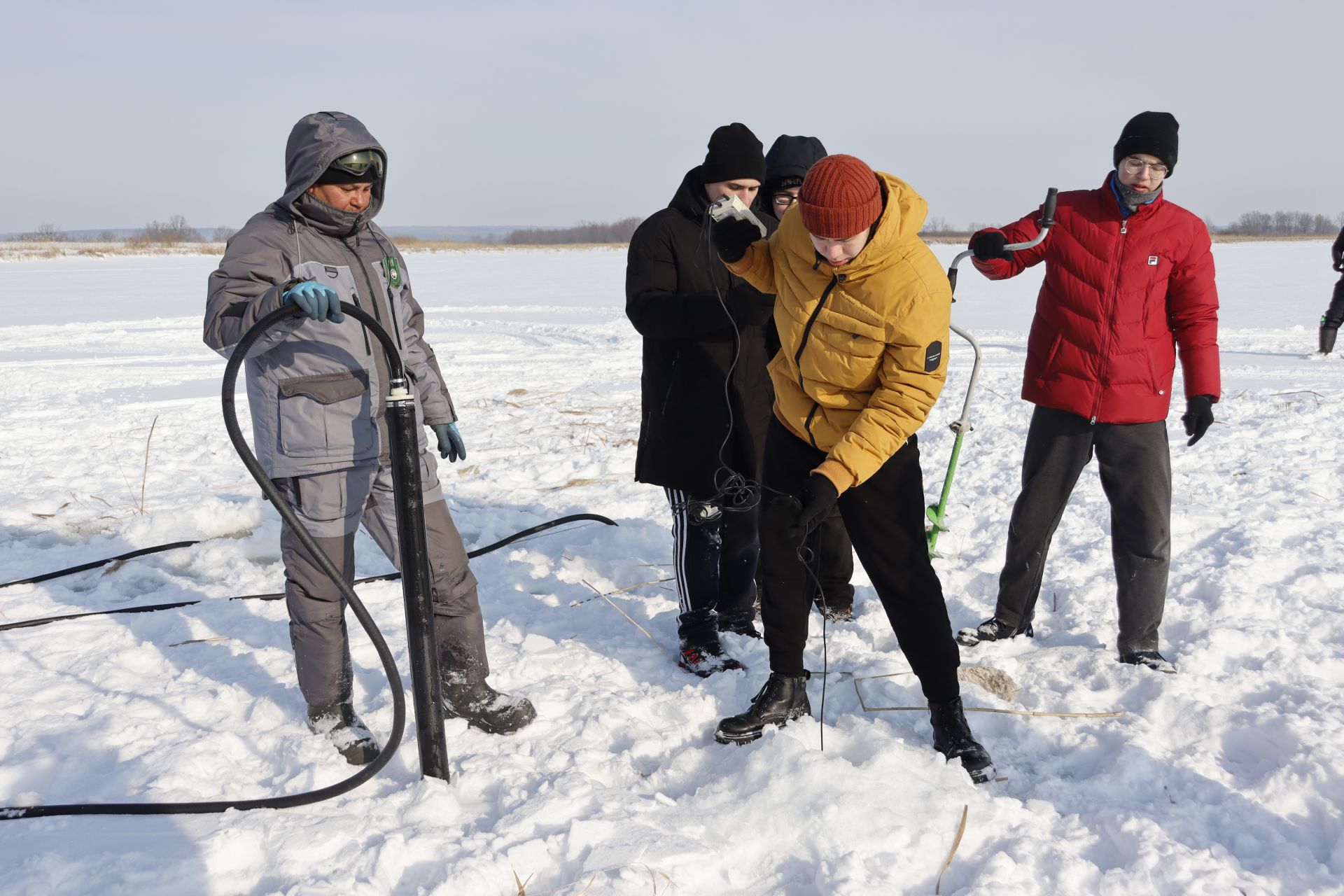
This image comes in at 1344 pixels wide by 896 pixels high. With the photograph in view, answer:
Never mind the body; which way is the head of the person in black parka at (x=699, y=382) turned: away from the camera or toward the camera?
toward the camera

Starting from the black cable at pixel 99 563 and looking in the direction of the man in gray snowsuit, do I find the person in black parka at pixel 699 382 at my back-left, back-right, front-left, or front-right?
front-left

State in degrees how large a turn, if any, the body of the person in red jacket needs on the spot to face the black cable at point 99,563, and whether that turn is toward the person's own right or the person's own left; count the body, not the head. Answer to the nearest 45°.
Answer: approximately 90° to the person's own right

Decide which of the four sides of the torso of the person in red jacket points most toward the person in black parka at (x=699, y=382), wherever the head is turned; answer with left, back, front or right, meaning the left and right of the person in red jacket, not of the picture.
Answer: right

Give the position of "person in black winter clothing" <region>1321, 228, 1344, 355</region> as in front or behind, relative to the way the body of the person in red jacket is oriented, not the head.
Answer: behind

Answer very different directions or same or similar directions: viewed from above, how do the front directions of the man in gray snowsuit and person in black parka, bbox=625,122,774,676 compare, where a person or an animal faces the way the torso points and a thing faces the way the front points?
same or similar directions

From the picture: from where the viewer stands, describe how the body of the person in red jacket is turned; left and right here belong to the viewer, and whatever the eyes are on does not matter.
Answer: facing the viewer

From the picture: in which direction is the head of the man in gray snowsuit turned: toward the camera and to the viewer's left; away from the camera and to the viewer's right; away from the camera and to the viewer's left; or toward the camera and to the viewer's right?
toward the camera and to the viewer's right

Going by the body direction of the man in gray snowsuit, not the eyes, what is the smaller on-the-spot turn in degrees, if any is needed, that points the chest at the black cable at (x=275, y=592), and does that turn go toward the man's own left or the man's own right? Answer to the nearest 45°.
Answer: approximately 135° to the man's own left

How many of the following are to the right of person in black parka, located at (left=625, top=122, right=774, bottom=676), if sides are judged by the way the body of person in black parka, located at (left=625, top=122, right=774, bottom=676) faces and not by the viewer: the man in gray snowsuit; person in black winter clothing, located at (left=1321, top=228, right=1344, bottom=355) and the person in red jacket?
1

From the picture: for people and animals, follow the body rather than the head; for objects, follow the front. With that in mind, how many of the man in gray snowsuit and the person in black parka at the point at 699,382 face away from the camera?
0

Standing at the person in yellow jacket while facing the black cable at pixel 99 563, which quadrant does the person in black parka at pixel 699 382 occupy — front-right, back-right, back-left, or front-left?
front-right

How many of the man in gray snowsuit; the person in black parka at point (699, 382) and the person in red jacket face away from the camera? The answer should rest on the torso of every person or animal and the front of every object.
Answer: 0

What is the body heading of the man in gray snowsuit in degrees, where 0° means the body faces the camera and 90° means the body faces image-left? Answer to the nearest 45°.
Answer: approximately 315°
